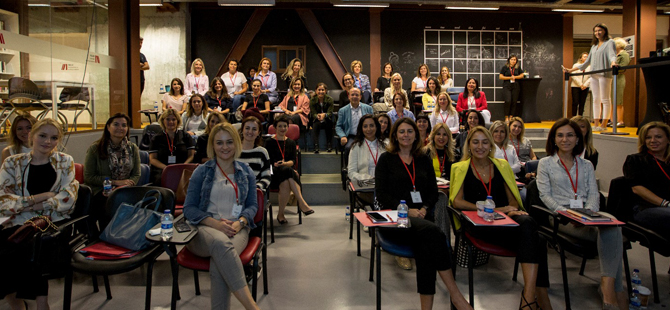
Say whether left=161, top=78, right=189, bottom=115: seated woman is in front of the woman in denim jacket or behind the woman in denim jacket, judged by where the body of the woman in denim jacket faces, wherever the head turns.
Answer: behind

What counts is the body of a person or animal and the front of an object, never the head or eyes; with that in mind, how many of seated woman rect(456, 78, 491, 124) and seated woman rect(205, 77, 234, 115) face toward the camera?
2

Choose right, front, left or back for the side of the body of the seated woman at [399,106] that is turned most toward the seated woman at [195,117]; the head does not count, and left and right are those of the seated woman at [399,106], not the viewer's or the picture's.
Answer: right

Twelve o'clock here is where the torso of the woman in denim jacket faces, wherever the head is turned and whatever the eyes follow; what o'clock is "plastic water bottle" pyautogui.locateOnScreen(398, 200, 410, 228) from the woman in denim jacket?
The plastic water bottle is roughly at 10 o'clock from the woman in denim jacket.

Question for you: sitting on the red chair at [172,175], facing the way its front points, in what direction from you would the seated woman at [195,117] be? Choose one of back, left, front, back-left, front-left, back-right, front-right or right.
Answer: back-left

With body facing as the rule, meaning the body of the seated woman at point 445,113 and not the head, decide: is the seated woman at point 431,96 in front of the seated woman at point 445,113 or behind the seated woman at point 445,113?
behind
